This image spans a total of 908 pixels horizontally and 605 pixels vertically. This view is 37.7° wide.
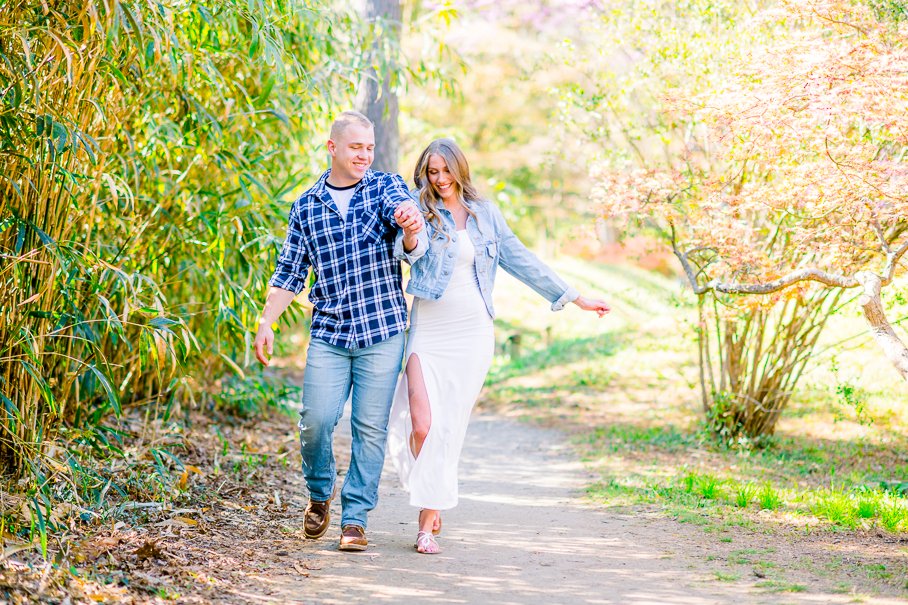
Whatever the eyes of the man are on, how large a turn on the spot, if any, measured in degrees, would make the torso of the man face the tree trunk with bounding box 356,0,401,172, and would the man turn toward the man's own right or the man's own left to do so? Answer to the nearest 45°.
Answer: approximately 180°

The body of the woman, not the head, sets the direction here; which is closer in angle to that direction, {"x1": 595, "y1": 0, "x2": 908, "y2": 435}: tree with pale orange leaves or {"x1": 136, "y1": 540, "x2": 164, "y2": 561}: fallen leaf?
the fallen leaf

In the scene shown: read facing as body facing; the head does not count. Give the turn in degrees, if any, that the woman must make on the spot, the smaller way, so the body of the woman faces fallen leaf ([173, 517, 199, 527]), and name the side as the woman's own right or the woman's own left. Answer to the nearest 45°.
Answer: approximately 90° to the woman's own right

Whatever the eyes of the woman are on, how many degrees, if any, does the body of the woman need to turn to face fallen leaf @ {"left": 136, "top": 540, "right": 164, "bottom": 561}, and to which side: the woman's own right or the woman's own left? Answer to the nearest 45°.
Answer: approximately 45° to the woman's own right

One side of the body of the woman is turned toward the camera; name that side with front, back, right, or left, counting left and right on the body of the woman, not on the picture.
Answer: front

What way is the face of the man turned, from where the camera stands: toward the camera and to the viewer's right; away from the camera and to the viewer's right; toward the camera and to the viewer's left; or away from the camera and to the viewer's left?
toward the camera and to the viewer's right

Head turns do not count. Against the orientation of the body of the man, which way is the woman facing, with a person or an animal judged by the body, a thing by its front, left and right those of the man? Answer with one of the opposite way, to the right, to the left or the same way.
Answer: the same way

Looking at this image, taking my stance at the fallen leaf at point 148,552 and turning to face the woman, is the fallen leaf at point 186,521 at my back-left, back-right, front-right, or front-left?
front-left

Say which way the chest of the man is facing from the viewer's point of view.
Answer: toward the camera

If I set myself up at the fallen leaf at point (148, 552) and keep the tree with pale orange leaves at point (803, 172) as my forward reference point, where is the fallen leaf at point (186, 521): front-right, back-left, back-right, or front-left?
front-left

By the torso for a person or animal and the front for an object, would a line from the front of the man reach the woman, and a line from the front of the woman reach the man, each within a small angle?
no

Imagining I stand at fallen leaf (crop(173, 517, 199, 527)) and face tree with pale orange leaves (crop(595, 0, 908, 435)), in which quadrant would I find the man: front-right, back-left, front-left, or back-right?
front-right

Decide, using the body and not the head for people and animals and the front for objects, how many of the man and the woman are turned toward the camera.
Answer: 2

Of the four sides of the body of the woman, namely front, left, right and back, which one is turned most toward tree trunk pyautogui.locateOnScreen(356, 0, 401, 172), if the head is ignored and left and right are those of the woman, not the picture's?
back
